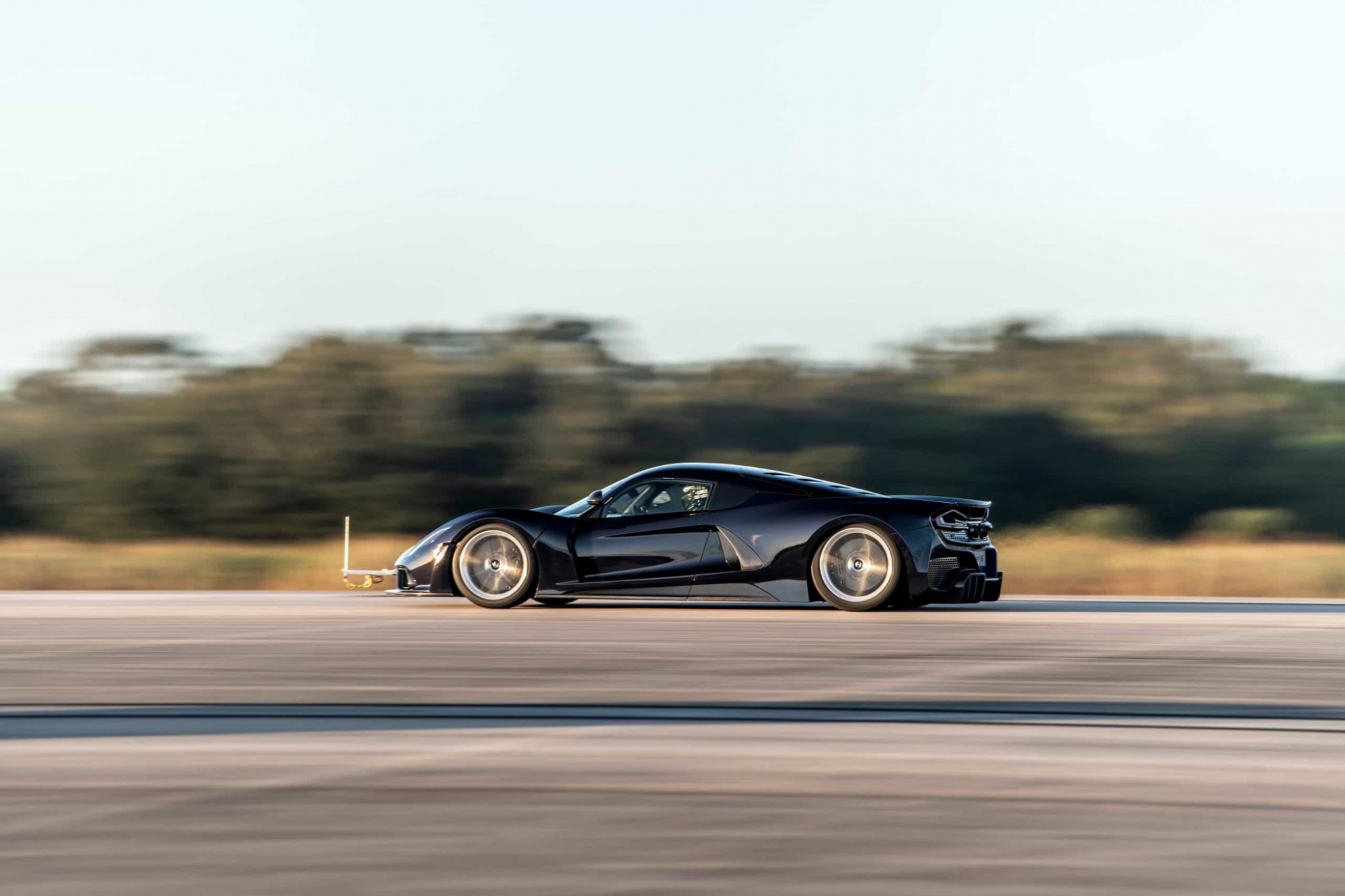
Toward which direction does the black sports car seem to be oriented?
to the viewer's left
